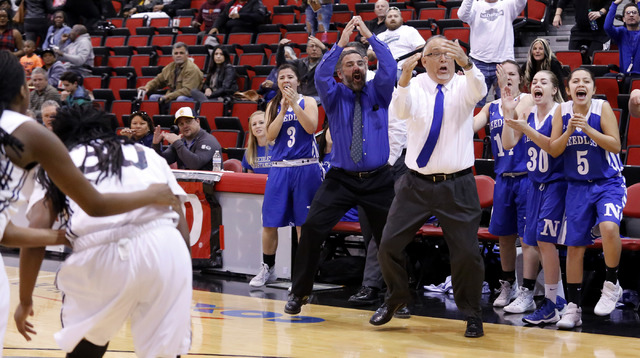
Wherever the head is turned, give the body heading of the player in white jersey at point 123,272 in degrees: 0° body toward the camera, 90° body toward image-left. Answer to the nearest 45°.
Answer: approximately 180°

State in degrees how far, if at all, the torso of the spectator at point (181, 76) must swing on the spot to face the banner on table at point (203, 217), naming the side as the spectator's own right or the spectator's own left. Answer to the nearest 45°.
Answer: approximately 45° to the spectator's own left

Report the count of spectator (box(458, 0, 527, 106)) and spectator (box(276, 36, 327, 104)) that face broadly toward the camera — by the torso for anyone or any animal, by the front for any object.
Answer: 2

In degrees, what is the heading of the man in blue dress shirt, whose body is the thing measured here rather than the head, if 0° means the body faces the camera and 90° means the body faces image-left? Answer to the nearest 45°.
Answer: approximately 0°

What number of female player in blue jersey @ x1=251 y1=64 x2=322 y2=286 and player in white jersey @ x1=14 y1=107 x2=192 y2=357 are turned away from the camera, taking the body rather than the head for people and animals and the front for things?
1

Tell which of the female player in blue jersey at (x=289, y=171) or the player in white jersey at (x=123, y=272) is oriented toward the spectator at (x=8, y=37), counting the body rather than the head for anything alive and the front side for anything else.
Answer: the player in white jersey

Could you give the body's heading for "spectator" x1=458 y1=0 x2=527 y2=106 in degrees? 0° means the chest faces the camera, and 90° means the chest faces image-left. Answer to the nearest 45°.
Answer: approximately 0°

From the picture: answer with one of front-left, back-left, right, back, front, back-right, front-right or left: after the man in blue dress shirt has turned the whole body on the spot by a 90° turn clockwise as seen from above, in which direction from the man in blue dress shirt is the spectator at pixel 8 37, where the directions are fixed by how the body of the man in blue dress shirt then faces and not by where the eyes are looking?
front-right

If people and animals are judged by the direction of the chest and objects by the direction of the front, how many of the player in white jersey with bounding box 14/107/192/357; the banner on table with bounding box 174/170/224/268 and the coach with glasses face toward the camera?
2

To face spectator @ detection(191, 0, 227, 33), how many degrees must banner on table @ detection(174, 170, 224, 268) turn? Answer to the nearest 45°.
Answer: approximately 180°

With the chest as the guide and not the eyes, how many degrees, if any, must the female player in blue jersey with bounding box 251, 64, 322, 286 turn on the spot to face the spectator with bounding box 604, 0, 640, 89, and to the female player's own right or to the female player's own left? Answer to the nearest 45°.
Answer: approximately 135° to the female player's own left

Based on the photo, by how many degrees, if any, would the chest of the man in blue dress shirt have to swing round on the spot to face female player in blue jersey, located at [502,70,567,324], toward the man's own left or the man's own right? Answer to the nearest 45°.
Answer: approximately 90° to the man's own left

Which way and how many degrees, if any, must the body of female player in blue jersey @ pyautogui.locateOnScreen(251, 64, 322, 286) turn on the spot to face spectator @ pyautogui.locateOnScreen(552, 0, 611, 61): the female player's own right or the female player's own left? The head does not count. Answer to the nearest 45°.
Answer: approximately 135° to the female player's own left
